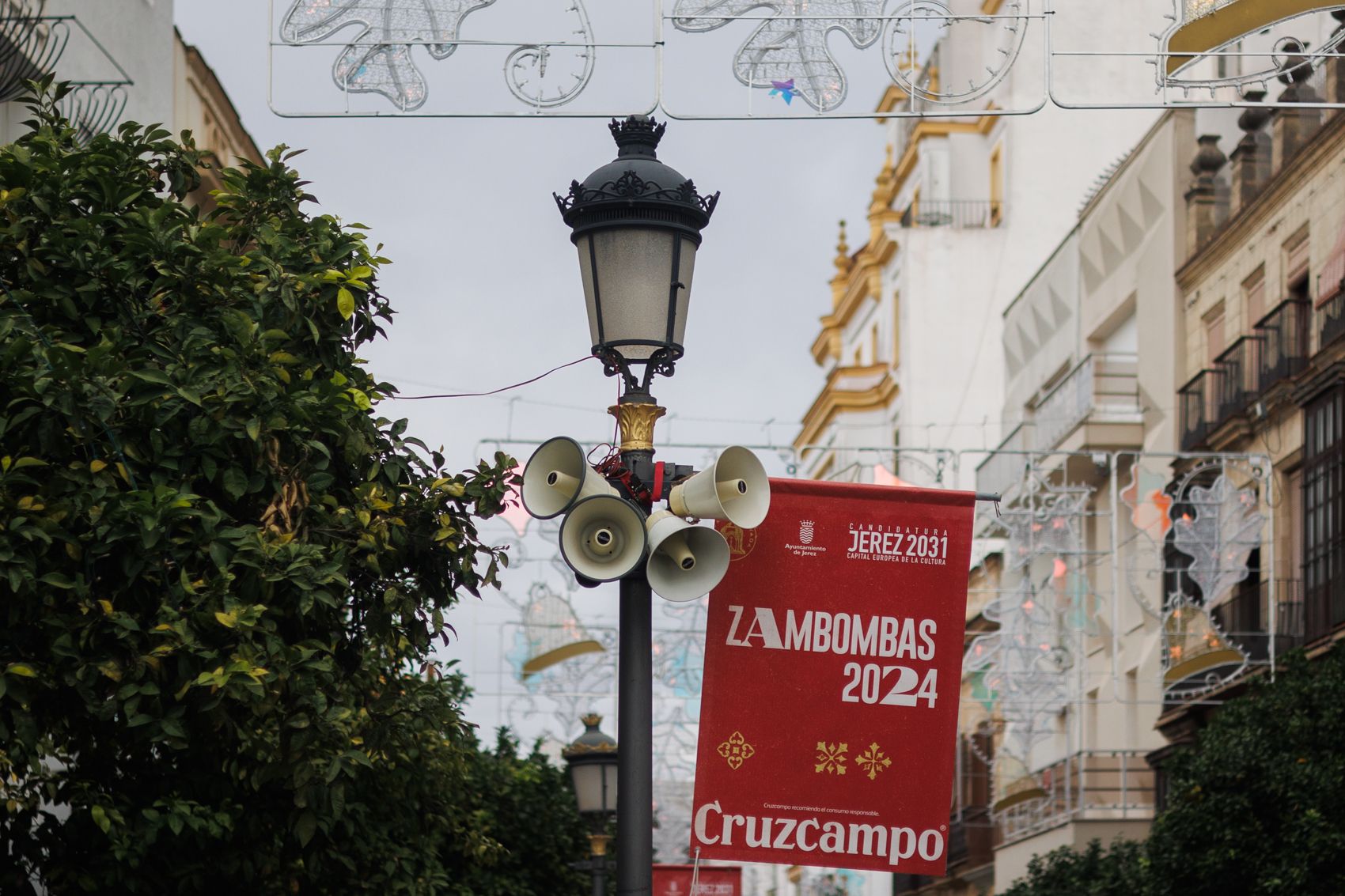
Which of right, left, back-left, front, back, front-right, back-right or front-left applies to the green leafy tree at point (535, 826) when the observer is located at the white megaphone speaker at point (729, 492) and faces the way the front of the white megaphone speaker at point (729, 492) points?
back-left

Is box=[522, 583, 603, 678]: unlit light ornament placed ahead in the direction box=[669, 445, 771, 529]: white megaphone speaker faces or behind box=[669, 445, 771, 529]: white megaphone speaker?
behind

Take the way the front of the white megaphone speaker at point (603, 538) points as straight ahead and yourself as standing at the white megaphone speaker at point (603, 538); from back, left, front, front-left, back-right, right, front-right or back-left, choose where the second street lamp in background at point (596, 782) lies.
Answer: back

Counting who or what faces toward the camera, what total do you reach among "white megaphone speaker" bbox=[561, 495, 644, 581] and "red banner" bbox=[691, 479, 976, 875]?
2
